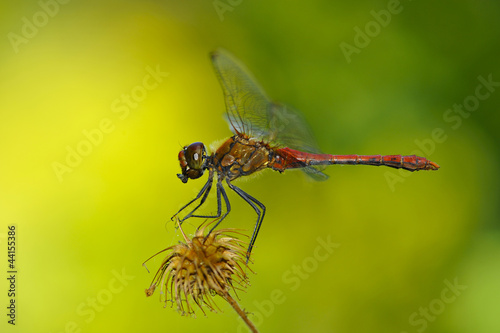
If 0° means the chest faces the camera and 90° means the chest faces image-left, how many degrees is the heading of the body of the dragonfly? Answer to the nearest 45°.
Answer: approximately 90°
